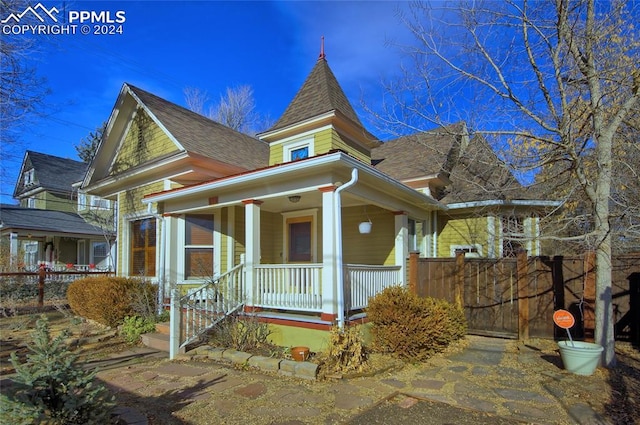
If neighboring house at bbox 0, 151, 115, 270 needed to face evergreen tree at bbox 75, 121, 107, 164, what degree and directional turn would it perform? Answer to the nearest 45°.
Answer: approximately 135° to its right

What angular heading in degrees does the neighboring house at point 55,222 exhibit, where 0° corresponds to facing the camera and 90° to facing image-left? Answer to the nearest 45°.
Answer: approximately 45°

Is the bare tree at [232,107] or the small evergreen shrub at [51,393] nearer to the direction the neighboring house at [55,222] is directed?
the small evergreen shrub

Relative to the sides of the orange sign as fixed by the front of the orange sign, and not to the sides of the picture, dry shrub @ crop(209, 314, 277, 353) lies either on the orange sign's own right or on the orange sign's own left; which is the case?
on the orange sign's own right

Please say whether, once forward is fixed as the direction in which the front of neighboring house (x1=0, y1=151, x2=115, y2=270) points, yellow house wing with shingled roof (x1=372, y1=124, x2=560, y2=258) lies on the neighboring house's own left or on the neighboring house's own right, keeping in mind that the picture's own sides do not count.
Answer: on the neighboring house's own left

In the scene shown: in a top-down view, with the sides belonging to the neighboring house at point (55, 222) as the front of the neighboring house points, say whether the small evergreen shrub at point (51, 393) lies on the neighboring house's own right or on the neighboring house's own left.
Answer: on the neighboring house's own left

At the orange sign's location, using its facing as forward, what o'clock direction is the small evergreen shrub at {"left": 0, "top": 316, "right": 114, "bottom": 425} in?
The small evergreen shrub is roughly at 1 o'clock from the orange sign.

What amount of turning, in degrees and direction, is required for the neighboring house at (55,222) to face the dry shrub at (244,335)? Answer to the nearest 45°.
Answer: approximately 45° to its left
